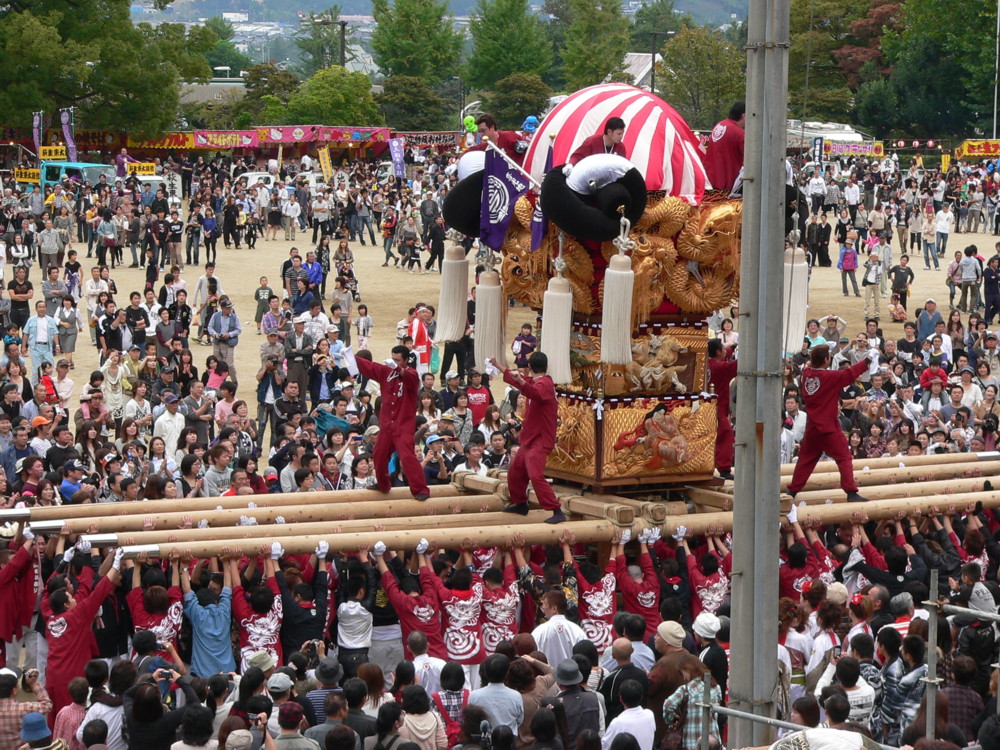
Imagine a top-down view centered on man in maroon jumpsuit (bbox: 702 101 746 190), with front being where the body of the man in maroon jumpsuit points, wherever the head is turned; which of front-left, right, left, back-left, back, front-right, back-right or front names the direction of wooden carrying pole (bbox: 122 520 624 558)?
back

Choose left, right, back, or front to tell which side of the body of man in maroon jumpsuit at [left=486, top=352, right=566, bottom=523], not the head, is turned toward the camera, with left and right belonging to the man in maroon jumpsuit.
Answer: left

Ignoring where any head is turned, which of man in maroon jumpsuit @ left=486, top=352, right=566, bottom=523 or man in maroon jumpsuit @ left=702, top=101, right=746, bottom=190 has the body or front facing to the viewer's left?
man in maroon jumpsuit @ left=486, top=352, right=566, bottom=523

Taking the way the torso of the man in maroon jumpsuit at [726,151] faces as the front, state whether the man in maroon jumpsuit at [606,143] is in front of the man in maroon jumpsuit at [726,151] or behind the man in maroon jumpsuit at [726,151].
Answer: behind

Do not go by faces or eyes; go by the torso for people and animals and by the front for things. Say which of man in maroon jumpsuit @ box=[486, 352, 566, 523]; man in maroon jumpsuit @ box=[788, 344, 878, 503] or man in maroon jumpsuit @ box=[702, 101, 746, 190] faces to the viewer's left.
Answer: man in maroon jumpsuit @ box=[486, 352, 566, 523]

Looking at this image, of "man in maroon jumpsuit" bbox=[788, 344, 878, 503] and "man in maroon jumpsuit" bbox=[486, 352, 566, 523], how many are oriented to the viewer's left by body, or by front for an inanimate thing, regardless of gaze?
1

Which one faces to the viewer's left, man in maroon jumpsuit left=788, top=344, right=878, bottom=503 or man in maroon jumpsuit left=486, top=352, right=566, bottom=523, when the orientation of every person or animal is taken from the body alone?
man in maroon jumpsuit left=486, top=352, right=566, bottom=523
